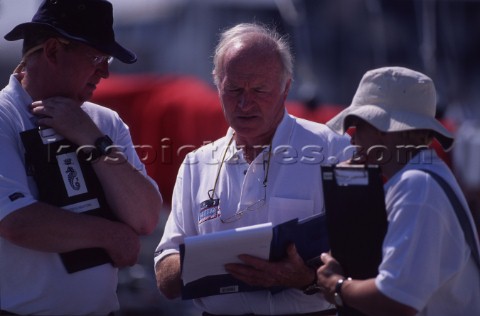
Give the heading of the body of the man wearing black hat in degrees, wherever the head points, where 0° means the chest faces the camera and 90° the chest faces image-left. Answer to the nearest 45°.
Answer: approximately 315°

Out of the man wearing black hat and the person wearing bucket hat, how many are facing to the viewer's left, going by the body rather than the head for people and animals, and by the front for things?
1

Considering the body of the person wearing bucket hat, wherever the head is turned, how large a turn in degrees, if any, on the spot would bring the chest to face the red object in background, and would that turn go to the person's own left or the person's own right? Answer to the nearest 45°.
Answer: approximately 45° to the person's own right

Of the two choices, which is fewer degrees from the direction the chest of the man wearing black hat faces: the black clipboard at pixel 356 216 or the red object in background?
the black clipboard

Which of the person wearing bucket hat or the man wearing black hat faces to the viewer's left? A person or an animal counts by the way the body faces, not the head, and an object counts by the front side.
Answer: the person wearing bucket hat

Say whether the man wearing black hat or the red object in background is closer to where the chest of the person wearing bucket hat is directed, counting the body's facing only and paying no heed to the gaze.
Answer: the man wearing black hat

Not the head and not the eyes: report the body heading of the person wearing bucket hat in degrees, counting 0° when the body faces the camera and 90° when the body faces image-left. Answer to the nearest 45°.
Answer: approximately 90°

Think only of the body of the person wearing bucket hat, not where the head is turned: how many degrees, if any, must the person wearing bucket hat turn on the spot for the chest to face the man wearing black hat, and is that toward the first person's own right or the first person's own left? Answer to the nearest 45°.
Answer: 0° — they already face them

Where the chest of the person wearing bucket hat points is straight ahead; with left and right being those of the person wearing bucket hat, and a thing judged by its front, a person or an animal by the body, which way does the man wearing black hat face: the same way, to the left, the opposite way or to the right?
the opposite way
